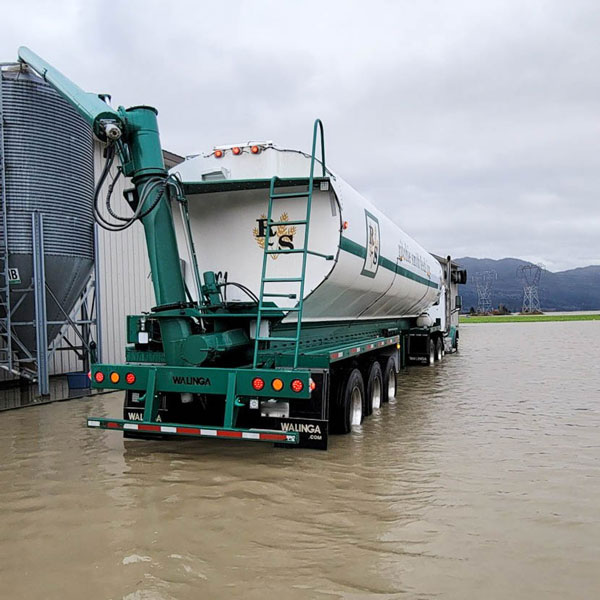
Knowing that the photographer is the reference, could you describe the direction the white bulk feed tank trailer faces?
facing away from the viewer and to the right of the viewer

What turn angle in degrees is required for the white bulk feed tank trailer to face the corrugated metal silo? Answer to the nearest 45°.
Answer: approximately 90° to its left
